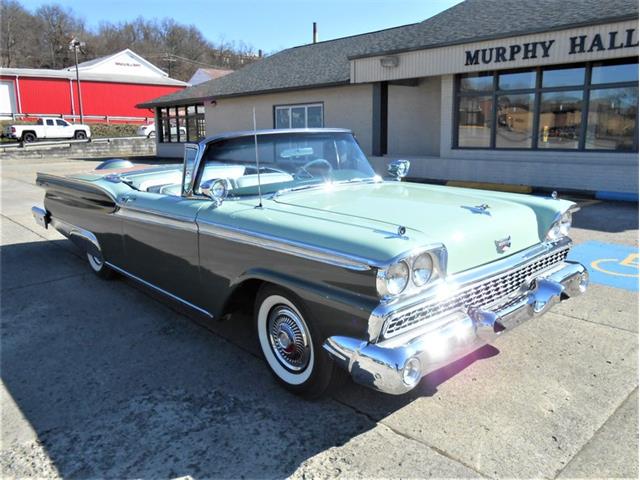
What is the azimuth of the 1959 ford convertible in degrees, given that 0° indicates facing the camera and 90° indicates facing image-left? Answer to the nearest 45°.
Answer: approximately 315°

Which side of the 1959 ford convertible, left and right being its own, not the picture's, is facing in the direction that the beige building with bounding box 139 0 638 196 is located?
left

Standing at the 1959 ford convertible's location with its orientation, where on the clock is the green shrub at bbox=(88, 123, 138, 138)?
The green shrub is roughly at 7 o'clock from the 1959 ford convertible.

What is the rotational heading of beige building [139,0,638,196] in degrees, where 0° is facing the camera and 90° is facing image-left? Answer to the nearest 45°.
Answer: approximately 45°

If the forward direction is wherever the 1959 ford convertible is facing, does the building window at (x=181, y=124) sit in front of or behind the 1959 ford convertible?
behind

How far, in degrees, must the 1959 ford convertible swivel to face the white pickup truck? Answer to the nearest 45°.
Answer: approximately 180°

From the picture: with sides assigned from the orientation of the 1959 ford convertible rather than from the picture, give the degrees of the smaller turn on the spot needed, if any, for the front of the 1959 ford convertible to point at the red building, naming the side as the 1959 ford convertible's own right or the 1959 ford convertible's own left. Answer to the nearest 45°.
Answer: approximately 180°

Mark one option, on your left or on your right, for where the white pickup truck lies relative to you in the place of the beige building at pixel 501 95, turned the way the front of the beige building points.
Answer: on your right

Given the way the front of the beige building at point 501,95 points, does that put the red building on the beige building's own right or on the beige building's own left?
on the beige building's own right

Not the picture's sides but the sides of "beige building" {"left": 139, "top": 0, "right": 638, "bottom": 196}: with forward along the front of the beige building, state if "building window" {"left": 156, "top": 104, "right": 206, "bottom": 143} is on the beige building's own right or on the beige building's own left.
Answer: on the beige building's own right

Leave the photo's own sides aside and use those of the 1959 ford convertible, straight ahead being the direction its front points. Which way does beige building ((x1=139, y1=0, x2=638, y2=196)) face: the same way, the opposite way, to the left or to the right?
to the right
